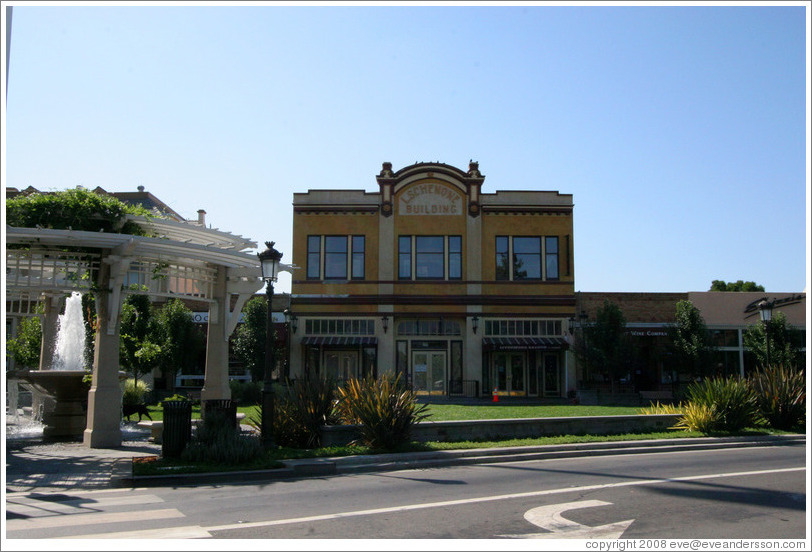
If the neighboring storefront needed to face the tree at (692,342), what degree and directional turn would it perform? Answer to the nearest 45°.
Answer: approximately 45° to its left

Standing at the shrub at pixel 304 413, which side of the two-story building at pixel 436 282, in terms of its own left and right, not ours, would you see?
front

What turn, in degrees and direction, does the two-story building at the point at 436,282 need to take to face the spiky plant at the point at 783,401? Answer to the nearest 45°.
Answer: approximately 45° to its left

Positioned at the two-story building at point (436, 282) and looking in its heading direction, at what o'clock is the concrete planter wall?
The concrete planter wall is roughly at 12 o'clock from the two-story building.

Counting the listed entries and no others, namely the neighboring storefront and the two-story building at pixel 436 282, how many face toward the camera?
2

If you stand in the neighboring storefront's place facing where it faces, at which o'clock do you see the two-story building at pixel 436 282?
The two-story building is roughly at 2 o'clock from the neighboring storefront.

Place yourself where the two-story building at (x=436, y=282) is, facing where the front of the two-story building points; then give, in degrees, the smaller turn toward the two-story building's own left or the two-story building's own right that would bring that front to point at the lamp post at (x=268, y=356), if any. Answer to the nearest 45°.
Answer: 0° — it already faces it

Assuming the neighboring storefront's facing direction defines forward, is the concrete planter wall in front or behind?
in front

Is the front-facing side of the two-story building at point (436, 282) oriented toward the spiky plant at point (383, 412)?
yes

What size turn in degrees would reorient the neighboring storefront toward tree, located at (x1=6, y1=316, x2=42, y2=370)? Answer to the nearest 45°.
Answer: approximately 45° to its right

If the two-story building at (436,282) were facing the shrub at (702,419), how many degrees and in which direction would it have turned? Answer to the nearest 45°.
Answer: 0° — it already faces it

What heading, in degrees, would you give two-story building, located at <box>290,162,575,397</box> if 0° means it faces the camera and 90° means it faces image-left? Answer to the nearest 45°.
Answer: approximately 0°

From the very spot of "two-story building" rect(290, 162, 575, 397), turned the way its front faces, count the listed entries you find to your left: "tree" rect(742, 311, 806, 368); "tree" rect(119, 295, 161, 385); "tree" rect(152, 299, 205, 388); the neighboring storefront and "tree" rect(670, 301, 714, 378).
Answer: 3

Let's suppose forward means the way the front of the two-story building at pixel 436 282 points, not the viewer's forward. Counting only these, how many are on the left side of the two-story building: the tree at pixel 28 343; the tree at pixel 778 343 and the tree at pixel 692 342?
2

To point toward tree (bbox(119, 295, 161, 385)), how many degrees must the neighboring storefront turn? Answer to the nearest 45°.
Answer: approximately 45° to its right
